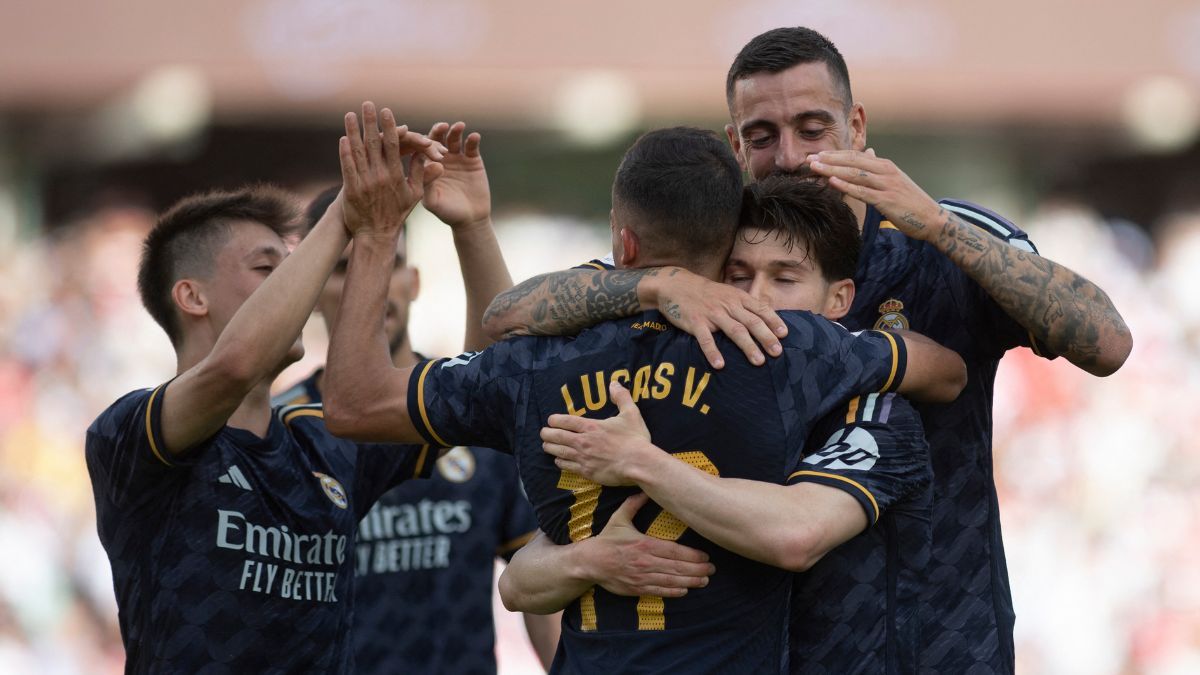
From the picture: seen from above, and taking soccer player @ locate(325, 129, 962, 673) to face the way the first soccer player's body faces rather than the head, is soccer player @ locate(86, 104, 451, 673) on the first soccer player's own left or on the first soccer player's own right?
on the first soccer player's own left

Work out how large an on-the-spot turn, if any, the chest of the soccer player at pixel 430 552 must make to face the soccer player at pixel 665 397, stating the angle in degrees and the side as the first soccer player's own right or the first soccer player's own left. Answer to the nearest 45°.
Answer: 0° — they already face them

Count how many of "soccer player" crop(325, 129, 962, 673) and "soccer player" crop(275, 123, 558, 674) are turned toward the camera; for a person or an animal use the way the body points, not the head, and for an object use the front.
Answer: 1

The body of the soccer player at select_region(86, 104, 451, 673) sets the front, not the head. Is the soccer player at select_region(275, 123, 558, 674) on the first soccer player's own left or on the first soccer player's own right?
on the first soccer player's own left

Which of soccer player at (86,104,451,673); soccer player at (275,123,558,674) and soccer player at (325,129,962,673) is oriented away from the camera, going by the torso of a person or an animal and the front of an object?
soccer player at (325,129,962,673)

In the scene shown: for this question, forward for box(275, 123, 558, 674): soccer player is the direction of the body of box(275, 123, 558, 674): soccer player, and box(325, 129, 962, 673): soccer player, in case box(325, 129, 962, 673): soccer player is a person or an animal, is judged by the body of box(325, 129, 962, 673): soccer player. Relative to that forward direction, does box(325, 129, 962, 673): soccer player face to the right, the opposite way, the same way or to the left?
the opposite way

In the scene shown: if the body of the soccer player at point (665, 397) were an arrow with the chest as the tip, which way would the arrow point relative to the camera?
away from the camera

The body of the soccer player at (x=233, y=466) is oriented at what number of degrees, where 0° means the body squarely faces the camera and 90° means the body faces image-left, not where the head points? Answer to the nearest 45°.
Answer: approximately 315°

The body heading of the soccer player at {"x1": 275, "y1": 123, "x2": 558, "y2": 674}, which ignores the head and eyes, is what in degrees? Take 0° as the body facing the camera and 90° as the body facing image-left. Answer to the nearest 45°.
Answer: approximately 0°
